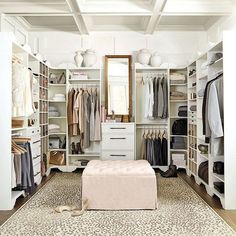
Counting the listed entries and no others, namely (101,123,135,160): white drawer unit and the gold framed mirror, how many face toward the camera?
2

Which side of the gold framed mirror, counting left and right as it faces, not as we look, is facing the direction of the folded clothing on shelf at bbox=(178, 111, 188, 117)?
left

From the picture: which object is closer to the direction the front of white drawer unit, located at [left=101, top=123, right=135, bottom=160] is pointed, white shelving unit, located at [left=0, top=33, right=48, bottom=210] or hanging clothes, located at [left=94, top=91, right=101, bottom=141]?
the white shelving unit

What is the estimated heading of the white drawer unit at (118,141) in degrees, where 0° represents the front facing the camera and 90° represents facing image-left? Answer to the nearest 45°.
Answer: approximately 0°

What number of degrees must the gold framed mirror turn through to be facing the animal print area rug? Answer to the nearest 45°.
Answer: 0° — it already faces it

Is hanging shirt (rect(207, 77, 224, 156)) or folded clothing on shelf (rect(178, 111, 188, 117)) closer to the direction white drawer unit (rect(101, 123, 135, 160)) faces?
the hanging shirt

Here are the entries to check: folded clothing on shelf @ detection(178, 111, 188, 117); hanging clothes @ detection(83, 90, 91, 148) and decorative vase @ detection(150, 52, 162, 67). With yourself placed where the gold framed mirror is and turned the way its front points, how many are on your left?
2

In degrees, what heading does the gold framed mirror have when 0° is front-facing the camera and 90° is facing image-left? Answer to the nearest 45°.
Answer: approximately 0°
